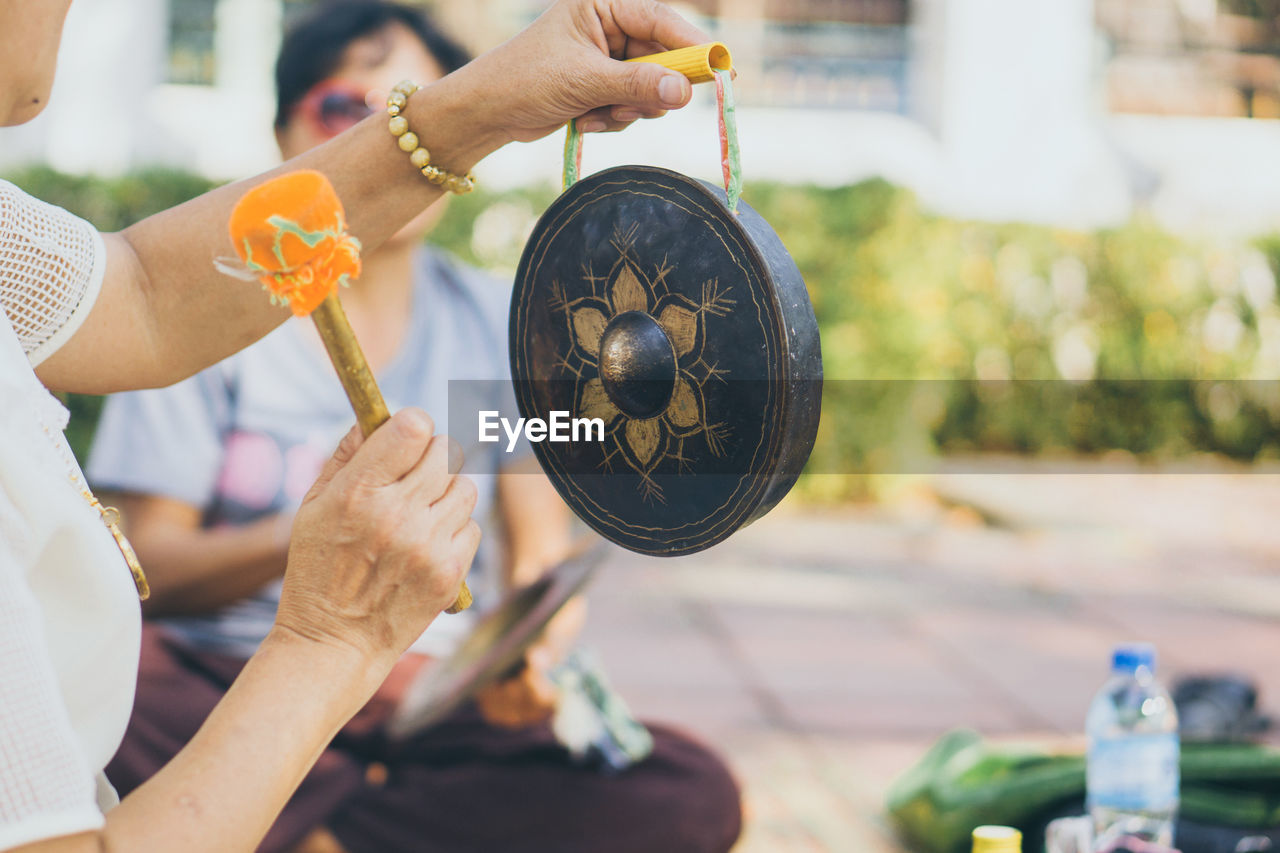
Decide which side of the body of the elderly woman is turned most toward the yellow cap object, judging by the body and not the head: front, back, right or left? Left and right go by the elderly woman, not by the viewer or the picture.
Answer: front

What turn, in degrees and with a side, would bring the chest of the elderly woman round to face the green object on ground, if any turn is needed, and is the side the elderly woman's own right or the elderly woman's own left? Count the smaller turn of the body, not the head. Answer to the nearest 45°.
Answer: approximately 45° to the elderly woman's own left

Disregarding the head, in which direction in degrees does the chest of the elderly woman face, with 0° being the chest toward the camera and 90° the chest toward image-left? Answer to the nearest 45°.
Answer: approximately 270°

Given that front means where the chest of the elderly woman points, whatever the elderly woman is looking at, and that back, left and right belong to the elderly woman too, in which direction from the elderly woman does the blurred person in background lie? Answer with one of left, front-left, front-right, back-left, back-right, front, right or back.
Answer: left

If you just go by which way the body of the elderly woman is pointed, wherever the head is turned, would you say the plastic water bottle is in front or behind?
in front
